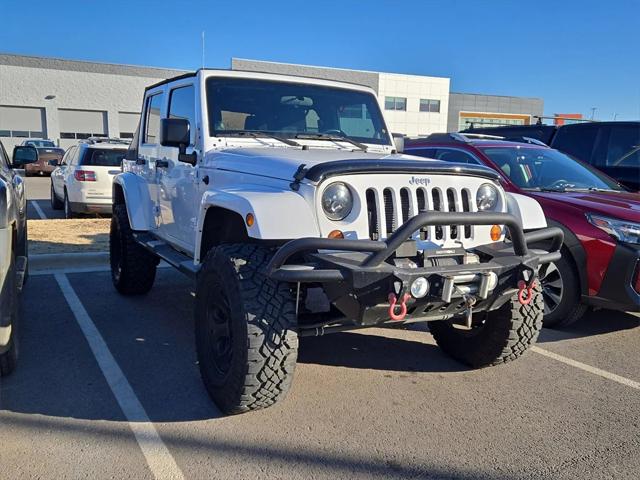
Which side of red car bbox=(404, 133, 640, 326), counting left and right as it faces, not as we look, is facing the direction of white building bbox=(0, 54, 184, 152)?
back

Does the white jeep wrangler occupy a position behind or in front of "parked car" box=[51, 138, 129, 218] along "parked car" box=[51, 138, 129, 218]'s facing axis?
behind

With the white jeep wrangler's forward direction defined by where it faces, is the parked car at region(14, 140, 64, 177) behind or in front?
behind

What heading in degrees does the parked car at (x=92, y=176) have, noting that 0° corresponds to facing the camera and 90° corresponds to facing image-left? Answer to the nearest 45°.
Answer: approximately 135°

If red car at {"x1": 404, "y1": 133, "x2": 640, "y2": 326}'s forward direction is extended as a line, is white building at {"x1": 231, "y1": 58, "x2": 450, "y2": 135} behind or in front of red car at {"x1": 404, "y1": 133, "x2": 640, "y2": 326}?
behind

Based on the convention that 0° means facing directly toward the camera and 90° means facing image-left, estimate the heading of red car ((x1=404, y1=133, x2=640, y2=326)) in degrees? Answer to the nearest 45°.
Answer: approximately 315°

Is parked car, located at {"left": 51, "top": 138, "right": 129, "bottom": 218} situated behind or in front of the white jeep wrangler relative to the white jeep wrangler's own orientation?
behind

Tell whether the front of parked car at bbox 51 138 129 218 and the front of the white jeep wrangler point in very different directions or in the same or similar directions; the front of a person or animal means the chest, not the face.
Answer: very different directions

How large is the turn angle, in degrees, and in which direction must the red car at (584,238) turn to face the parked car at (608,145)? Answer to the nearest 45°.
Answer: approximately 135° to its left

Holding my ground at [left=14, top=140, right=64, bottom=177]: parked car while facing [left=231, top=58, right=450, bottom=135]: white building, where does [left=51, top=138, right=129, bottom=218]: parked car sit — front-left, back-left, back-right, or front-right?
back-right

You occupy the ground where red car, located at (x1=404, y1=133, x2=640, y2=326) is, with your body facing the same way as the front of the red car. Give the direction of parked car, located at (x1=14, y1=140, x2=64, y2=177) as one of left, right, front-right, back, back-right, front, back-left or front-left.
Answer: back
